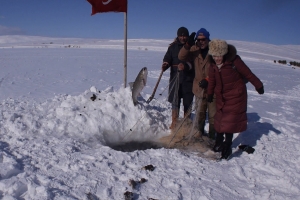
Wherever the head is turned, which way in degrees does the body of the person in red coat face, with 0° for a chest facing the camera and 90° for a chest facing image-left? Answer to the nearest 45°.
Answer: approximately 45°

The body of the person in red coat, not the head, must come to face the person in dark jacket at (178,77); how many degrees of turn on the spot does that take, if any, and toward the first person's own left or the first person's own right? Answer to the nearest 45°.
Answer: approximately 90° to the first person's own right

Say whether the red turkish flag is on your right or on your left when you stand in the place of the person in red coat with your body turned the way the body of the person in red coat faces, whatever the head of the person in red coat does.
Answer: on your right
